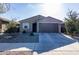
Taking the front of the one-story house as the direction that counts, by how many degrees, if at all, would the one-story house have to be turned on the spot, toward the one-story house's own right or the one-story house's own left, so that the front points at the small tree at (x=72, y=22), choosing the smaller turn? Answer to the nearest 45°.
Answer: approximately 90° to the one-story house's own left

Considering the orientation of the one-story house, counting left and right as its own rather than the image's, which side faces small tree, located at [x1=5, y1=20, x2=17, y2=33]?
right

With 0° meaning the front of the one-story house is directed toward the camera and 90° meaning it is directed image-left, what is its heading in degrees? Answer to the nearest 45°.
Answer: approximately 0°
